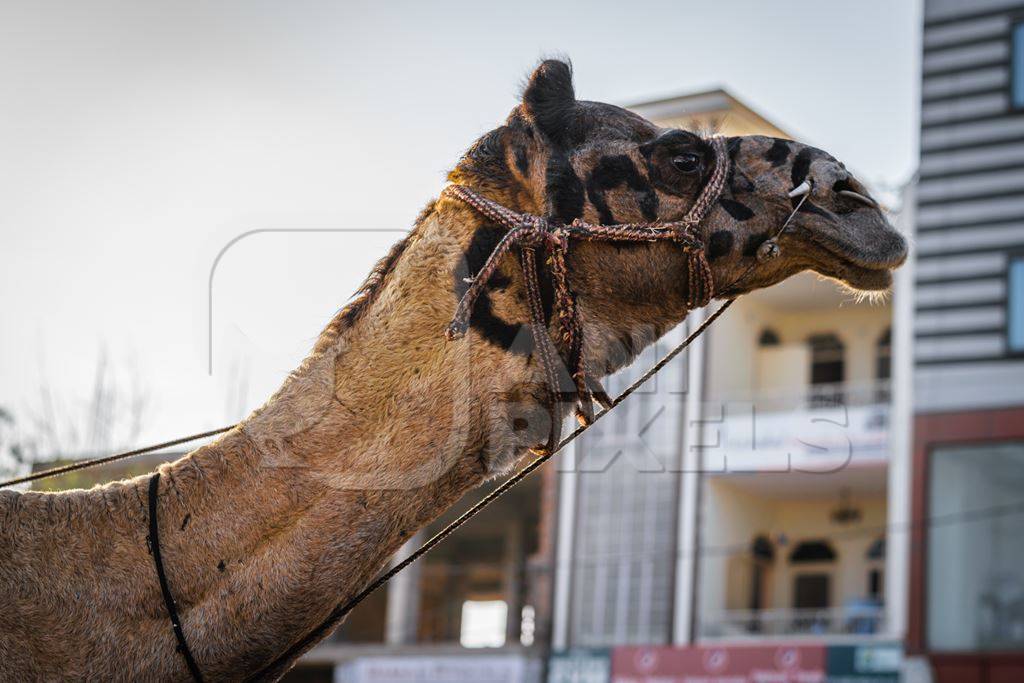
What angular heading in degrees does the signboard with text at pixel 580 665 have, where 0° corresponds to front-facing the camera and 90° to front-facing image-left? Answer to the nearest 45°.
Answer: approximately 0°

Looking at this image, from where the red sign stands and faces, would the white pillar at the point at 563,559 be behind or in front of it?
behind

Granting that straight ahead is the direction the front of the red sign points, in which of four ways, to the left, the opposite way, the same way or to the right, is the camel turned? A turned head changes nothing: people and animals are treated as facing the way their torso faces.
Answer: to the left

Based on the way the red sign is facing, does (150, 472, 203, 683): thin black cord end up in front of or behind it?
in front

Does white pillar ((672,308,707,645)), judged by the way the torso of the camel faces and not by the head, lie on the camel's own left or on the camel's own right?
on the camel's own left

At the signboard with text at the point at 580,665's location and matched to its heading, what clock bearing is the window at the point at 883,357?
The window is roughly at 8 o'clock from the signboard with text.

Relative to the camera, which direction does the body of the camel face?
to the viewer's right

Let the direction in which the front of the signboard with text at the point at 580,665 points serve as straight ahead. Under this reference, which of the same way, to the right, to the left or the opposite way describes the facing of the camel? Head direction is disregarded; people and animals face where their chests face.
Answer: to the left

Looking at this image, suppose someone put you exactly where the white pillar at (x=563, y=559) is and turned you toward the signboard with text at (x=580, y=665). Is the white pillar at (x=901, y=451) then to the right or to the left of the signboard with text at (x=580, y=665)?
left

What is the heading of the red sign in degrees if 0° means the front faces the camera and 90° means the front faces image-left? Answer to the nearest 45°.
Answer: approximately 0°

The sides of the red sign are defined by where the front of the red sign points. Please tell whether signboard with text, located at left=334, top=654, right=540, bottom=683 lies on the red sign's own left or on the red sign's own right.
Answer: on the red sign's own right

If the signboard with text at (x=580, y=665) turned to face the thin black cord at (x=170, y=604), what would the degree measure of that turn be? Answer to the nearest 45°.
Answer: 0° — it already faces it
